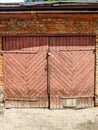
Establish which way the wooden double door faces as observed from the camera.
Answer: facing the viewer
